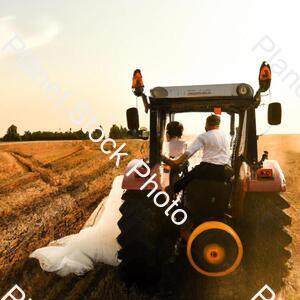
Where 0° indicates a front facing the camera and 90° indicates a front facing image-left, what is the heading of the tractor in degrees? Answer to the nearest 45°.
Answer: approximately 180°
